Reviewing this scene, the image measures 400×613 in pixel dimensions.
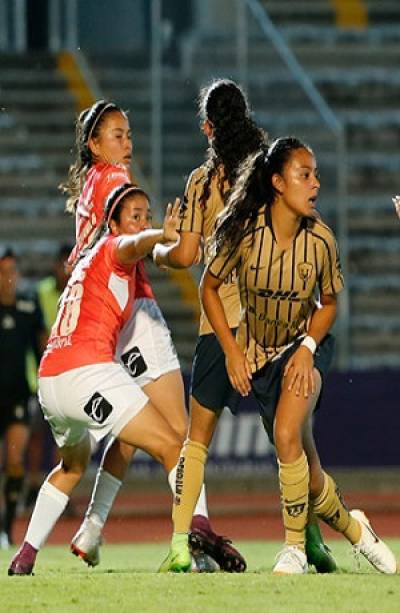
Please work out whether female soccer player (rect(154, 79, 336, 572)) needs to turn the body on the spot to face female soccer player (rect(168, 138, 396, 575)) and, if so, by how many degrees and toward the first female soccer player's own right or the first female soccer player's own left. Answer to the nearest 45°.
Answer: approximately 180°

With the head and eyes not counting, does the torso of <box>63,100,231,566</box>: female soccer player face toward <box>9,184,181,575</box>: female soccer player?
no

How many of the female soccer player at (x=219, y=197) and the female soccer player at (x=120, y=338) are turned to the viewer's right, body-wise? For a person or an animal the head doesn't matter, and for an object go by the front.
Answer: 1

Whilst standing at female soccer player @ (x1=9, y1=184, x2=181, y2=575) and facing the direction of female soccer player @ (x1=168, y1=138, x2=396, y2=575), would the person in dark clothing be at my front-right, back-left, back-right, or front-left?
back-left

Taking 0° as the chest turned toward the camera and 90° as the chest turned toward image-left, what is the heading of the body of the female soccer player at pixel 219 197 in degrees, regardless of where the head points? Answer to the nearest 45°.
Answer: approximately 135°

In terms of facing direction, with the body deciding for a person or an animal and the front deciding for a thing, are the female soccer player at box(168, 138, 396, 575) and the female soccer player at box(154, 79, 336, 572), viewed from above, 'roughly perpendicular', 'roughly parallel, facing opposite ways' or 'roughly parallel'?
roughly parallel, facing opposite ways

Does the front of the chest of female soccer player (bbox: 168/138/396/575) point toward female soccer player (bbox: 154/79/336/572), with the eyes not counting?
no

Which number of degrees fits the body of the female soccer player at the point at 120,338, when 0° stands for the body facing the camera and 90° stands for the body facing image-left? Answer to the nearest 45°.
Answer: approximately 270°

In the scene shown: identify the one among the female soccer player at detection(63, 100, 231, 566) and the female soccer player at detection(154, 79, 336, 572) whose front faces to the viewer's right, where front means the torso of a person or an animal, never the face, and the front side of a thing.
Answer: the female soccer player at detection(63, 100, 231, 566)
